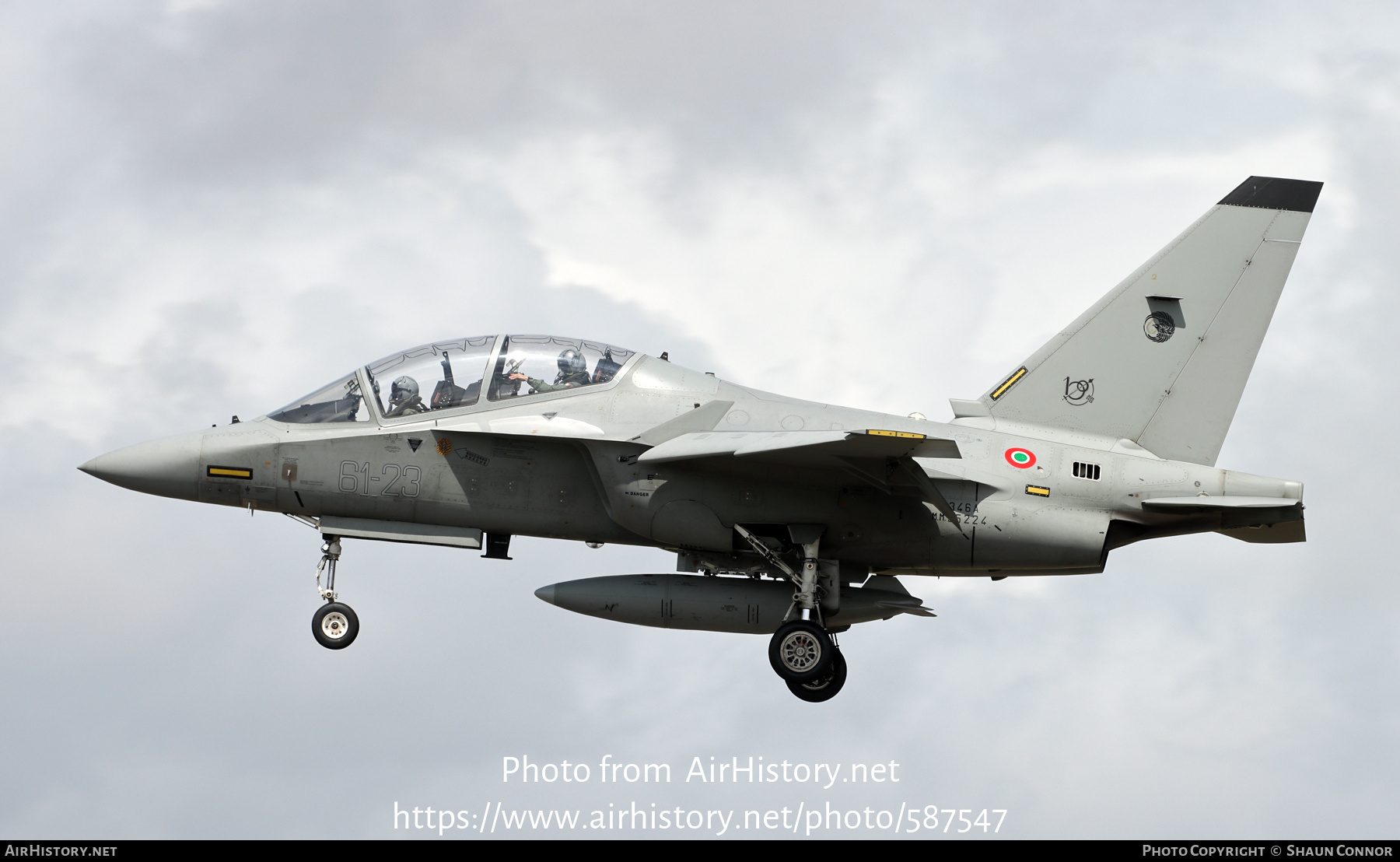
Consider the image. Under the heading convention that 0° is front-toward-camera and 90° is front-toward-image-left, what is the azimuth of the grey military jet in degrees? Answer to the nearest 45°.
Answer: approximately 90°
